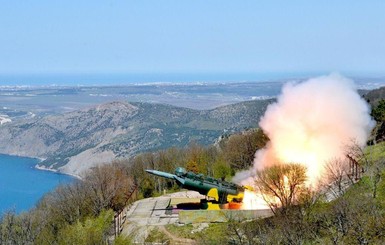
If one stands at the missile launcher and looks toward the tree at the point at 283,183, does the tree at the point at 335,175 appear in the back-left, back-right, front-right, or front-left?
front-left

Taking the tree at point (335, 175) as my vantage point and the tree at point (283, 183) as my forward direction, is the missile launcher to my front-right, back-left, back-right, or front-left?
front-right

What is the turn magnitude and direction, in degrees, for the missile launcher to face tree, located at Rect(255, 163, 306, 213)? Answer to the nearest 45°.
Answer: approximately 135° to its left

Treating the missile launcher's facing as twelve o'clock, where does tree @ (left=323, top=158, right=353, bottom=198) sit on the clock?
The tree is roughly at 6 o'clock from the missile launcher.

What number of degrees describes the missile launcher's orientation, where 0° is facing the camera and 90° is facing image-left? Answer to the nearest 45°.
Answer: approximately 90°

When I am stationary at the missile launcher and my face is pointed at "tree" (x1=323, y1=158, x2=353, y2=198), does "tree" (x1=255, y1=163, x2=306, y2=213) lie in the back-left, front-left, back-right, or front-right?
front-right
